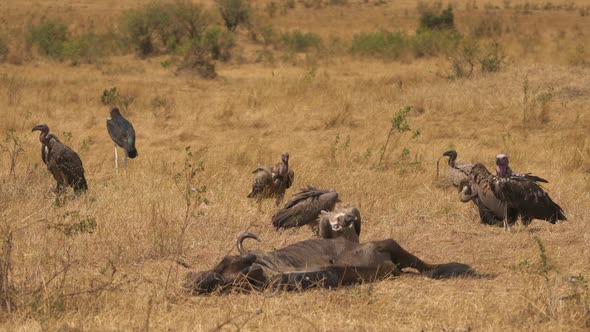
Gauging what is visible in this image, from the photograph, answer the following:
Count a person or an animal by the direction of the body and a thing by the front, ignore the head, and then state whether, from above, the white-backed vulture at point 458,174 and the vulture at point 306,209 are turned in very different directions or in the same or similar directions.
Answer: very different directions

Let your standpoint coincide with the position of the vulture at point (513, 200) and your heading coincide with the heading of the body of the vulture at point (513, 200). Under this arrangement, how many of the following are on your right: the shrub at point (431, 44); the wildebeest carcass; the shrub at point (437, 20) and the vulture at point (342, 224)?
2

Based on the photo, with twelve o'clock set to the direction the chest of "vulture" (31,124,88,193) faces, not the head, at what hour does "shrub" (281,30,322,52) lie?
The shrub is roughly at 4 o'clock from the vulture.

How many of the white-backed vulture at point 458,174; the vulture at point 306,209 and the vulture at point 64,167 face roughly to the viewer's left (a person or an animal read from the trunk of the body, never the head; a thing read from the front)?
2

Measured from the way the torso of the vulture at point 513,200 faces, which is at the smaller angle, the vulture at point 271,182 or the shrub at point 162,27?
the vulture

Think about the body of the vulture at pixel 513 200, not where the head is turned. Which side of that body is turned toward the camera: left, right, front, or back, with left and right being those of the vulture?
left

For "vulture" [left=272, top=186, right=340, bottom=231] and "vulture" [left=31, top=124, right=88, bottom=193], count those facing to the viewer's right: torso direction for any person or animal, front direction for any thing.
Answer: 1

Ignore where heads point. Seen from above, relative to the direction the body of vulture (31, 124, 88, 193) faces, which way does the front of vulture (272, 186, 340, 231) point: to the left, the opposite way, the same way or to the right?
the opposite way

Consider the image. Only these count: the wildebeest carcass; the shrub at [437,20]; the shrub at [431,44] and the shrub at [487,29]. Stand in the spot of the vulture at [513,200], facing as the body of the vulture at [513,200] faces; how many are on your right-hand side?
3

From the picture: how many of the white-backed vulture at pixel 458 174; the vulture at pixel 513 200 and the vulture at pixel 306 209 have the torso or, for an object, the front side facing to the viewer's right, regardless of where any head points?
1

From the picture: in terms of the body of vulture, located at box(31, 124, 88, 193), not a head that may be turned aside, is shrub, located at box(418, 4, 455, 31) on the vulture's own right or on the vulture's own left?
on the vulture's own right

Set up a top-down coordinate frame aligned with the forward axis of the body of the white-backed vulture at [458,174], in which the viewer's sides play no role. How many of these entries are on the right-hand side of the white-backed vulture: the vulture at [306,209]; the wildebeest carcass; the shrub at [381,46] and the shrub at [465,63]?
2

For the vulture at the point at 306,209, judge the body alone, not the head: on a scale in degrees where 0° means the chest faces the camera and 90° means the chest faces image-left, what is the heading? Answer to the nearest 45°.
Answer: approximately 270°

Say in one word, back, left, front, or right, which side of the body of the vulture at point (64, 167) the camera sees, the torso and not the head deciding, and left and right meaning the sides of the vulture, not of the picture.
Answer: left

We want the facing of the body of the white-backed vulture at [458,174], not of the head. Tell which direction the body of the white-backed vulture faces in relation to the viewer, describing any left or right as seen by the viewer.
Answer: facing to the left of the viewer

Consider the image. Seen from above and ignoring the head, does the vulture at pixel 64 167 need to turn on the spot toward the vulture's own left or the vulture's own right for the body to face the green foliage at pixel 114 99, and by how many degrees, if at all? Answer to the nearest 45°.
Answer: approximately 90° to the vulture's own right

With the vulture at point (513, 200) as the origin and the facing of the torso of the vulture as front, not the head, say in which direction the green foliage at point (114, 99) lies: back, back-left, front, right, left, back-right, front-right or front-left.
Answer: front-right

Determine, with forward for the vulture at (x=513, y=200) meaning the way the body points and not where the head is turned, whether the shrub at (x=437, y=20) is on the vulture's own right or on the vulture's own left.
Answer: on the vulture's own right
